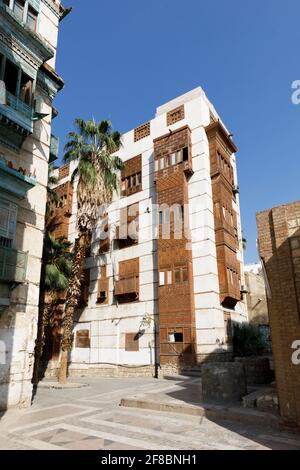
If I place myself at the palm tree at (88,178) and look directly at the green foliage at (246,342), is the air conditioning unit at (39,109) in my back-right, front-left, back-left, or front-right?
back-right

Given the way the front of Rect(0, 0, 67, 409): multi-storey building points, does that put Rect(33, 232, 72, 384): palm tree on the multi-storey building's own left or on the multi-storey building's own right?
on the multi-storey building's own left

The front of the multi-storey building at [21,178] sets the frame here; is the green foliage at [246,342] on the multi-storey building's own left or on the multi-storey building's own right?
on the multi-storey building's own left

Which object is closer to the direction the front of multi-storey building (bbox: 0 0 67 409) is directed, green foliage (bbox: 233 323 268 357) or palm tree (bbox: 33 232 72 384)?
the green foliage

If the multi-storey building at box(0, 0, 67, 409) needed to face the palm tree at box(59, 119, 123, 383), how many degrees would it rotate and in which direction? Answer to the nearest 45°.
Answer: approximately 90° to its left
